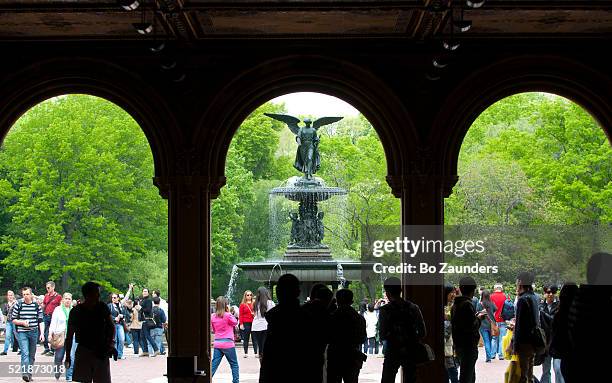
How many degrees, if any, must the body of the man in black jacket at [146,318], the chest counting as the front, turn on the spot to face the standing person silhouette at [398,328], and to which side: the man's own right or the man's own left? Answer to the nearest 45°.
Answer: approximately 90° to the man's own left

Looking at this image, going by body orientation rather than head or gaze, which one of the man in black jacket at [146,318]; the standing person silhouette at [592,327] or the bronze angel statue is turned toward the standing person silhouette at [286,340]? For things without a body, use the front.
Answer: the bronze angel statue

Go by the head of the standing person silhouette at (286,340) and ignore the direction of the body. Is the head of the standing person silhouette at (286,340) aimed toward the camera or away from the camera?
away from the camera

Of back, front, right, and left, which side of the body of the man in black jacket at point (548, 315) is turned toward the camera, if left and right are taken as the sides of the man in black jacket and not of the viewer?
front

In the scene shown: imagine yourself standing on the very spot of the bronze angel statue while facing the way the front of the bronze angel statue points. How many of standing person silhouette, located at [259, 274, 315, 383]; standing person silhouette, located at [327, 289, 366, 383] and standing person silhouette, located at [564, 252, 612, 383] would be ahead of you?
3

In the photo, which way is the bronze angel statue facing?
toward the camera

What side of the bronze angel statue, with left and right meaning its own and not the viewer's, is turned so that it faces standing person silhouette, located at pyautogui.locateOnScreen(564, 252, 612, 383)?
front

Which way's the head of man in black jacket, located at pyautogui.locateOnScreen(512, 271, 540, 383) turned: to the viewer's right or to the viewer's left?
to the viewer's left

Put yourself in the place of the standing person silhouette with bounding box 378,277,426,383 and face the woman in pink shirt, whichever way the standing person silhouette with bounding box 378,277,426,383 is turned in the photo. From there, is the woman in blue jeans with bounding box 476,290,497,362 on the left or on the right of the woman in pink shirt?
right
